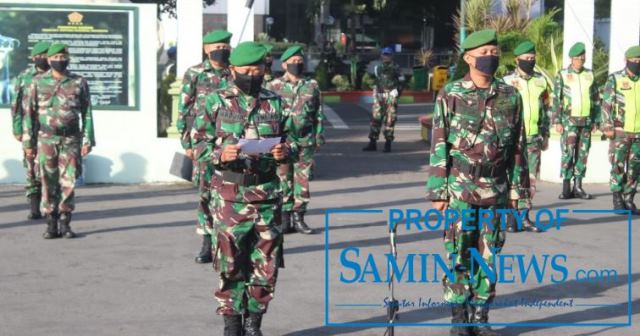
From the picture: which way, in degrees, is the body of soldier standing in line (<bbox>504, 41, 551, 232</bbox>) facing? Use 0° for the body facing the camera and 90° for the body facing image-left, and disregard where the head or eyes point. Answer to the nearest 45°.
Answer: approximately 0°

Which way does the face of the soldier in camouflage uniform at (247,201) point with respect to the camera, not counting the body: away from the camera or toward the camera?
toward the camera

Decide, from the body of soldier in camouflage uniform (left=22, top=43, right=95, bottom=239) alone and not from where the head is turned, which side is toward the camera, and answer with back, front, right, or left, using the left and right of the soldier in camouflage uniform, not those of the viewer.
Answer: front

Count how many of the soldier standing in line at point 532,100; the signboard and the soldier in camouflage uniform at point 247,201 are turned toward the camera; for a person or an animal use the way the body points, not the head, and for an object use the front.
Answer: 3

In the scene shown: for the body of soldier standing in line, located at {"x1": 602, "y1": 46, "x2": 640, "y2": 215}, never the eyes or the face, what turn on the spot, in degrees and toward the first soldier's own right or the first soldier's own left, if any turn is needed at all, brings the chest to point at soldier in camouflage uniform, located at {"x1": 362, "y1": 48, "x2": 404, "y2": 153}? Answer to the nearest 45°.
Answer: approximately 135° to the first soldier's own right

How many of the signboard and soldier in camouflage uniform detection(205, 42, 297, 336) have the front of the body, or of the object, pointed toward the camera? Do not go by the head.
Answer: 2

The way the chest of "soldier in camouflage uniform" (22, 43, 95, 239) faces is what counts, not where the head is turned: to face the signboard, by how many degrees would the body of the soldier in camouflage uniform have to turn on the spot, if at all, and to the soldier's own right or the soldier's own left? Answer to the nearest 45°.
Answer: approximately 180°

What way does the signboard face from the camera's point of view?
toward the camera

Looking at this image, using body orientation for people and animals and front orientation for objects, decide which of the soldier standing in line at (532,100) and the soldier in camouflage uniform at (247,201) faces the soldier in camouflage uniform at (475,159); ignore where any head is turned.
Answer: the soldier standing in line

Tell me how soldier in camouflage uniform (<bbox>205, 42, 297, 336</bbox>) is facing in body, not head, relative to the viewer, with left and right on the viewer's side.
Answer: facing the viewer

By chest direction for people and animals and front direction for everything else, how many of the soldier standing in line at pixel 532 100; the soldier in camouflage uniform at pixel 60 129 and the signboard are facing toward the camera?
3

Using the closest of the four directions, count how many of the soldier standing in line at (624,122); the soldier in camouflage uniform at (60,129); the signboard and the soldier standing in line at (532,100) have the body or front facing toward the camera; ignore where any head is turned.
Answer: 4

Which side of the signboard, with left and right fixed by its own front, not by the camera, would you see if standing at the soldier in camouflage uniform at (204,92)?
front

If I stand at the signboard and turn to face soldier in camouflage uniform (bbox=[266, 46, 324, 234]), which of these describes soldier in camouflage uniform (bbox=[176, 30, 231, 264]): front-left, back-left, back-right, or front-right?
front-right

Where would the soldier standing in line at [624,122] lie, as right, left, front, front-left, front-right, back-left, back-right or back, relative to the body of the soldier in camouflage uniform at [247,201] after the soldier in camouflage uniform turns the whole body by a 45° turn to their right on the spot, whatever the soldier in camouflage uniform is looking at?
back
